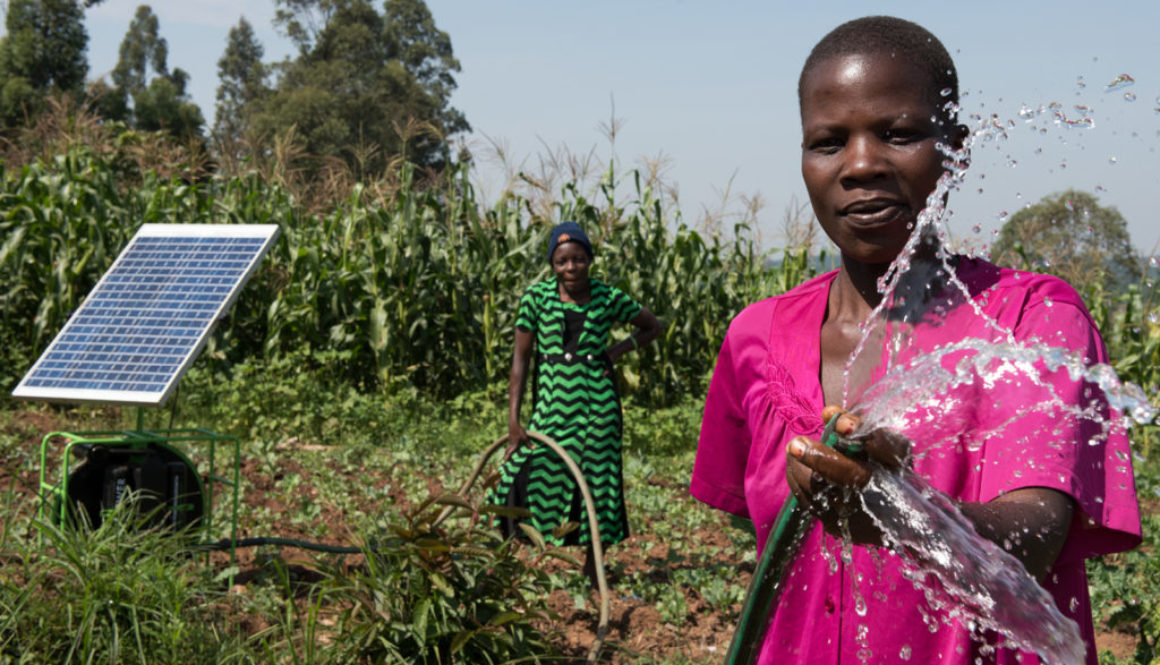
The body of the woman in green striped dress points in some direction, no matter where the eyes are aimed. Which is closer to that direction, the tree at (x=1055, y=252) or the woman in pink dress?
the woman in pink dress

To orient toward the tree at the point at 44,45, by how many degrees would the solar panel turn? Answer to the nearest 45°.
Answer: approximately 135° to its right

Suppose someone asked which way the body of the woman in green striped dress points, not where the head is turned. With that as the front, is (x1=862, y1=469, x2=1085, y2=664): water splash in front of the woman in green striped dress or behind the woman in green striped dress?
in front

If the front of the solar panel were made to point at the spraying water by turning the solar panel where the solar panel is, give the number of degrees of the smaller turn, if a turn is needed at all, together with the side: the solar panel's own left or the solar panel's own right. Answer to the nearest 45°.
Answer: approximately 45° to the solar panel's own left

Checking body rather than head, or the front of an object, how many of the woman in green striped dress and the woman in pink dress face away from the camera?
0

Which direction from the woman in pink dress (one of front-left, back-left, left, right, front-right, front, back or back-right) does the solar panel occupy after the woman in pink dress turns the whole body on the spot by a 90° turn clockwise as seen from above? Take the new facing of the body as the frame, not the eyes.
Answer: front

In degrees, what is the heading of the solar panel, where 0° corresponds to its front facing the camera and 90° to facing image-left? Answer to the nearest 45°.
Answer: approximately 45°

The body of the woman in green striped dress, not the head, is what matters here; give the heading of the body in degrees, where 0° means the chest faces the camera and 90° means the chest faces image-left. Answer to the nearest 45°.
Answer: approximately 0°

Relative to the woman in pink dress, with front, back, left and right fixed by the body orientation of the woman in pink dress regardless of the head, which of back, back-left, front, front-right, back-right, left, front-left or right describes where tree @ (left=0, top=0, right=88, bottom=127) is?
right

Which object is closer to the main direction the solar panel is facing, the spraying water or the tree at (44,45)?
the spraying water

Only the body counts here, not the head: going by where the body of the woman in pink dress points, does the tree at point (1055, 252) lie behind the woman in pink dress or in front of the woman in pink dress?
behind
